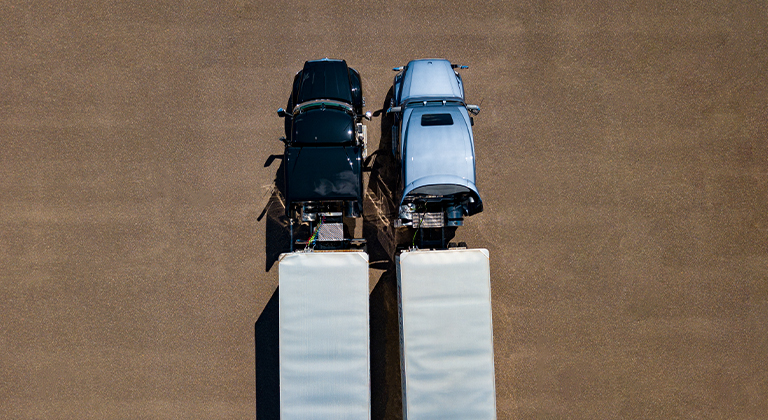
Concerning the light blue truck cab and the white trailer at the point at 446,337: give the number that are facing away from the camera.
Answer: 2

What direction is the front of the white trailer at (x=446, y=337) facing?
away from the camera

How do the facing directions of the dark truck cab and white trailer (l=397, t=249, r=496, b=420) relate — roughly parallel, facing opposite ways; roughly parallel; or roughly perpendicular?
roughly parallel

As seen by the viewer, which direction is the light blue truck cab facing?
away from the camera

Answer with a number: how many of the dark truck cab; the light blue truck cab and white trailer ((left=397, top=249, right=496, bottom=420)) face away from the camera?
3

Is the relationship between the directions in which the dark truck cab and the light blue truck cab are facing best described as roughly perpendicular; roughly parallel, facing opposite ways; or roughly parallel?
roughly parallel

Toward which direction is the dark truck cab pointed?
away from the camera

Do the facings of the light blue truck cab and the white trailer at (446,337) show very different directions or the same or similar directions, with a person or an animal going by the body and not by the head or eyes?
same or similar directions
